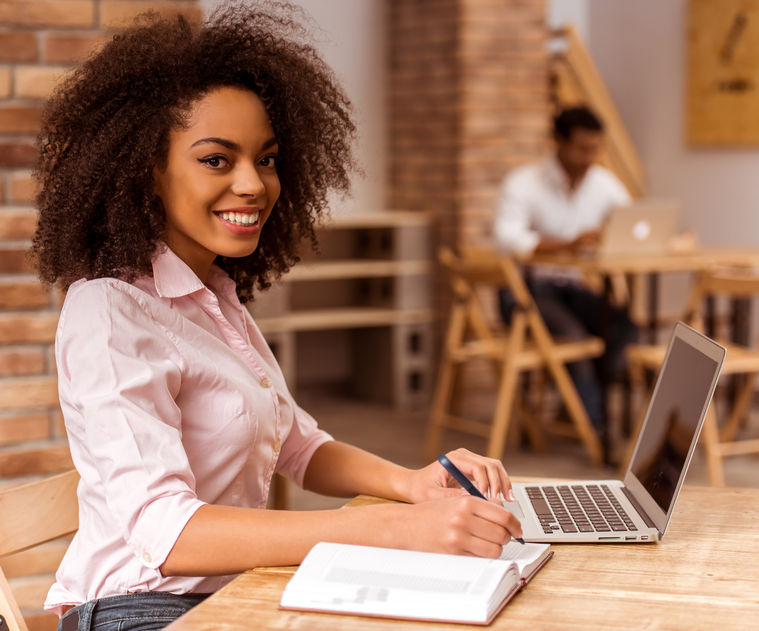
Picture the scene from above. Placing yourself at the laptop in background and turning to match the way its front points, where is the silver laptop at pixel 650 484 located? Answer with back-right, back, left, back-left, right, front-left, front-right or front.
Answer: back-left

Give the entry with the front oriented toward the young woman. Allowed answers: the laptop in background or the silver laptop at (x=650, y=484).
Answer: the silver laptop

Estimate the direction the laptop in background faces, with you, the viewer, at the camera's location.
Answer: facing away from the viewer and to the left of the viewer

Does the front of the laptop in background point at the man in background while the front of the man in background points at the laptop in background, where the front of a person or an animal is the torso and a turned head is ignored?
yes

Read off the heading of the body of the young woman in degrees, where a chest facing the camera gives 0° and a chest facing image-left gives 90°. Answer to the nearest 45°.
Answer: approximately 315°

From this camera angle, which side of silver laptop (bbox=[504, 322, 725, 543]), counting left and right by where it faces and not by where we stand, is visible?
left

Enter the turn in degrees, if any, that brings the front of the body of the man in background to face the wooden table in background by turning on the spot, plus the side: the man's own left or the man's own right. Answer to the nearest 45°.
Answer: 0° — they already face it

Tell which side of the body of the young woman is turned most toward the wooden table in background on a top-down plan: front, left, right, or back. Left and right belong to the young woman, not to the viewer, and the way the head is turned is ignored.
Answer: left

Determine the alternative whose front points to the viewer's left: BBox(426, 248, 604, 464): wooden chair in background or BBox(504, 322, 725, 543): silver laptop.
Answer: the silver laptop
